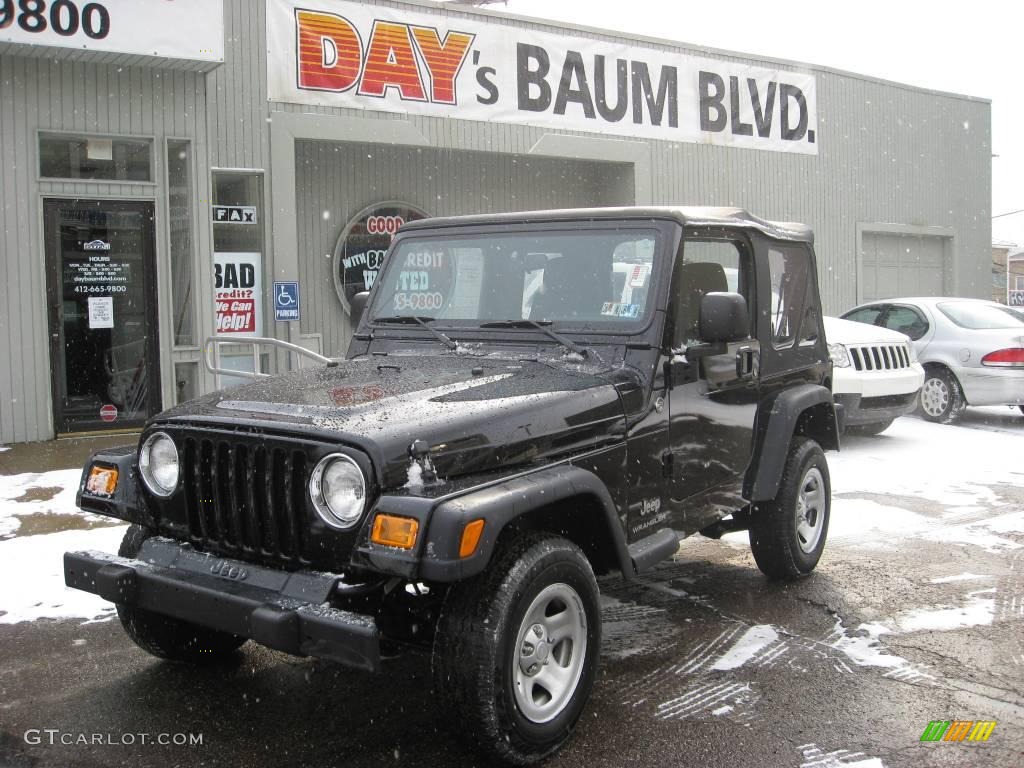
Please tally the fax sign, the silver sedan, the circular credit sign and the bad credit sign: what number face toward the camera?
3

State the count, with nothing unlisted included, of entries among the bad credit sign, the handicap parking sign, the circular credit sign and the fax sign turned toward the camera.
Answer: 4

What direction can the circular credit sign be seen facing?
toward the camera

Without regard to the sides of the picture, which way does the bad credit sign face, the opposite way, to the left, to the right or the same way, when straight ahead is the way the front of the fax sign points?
the same way

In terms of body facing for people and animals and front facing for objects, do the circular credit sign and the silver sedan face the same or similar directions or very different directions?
very different directions

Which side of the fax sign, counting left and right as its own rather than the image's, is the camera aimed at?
front

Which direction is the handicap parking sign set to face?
toward the camera

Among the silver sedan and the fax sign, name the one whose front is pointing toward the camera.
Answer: the fax sign

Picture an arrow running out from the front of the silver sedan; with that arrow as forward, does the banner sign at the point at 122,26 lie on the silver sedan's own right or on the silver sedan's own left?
on the silver sedan's own left

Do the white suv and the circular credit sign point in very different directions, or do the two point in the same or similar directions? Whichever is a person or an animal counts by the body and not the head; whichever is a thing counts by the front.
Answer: same or similar directions

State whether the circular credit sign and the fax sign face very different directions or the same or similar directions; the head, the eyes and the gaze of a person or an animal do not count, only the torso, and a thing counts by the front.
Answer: same or similar directions

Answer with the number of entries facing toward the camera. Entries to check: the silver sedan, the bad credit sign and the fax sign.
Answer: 2

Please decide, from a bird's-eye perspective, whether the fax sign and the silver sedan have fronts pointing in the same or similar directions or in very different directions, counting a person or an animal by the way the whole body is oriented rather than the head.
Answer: very different directions
